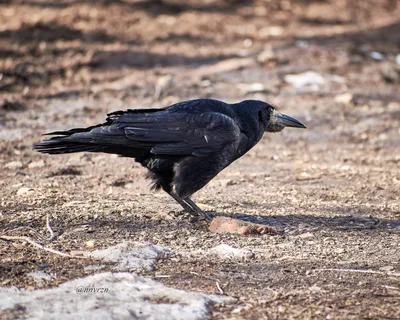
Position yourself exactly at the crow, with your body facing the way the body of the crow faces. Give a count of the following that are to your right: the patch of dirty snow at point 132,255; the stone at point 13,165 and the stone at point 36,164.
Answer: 1

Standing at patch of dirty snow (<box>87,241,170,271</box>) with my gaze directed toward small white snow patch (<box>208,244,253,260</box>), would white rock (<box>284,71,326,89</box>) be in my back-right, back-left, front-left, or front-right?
front-left

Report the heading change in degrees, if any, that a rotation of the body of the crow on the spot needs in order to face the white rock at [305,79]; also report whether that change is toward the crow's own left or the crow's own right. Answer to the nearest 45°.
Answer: approximately 90° to the crow's own left

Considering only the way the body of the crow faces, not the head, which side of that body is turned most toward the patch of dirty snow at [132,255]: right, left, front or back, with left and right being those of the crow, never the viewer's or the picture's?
right

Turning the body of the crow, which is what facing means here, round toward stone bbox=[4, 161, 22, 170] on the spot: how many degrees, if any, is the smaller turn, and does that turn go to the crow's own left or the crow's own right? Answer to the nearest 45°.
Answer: approximately 135° to the crow's own left

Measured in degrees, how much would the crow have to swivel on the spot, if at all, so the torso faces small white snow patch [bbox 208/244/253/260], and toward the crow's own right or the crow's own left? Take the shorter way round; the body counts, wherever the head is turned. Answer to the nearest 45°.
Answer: approximately 90° to the crow's own right

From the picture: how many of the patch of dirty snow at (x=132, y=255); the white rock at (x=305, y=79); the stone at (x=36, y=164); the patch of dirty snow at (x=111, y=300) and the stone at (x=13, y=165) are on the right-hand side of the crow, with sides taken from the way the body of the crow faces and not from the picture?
2

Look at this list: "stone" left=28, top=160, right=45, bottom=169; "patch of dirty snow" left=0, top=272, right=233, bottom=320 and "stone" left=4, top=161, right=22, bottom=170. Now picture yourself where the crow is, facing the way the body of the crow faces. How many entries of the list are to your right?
1

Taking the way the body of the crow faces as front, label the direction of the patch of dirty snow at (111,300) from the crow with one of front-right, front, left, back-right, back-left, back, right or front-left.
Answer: right

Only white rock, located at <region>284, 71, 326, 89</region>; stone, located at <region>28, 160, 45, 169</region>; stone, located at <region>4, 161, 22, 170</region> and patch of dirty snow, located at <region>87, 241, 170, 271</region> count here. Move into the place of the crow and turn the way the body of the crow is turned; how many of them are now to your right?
1

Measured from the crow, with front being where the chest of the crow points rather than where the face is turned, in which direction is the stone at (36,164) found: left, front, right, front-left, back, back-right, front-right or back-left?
back-left

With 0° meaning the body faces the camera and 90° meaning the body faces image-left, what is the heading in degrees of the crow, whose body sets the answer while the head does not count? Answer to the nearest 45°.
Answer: approximately 270°

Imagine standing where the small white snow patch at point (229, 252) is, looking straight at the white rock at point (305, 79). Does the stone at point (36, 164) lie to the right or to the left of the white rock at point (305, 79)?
left

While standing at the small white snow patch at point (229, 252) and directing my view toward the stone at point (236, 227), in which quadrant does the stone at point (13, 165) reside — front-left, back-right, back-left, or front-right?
front-left
